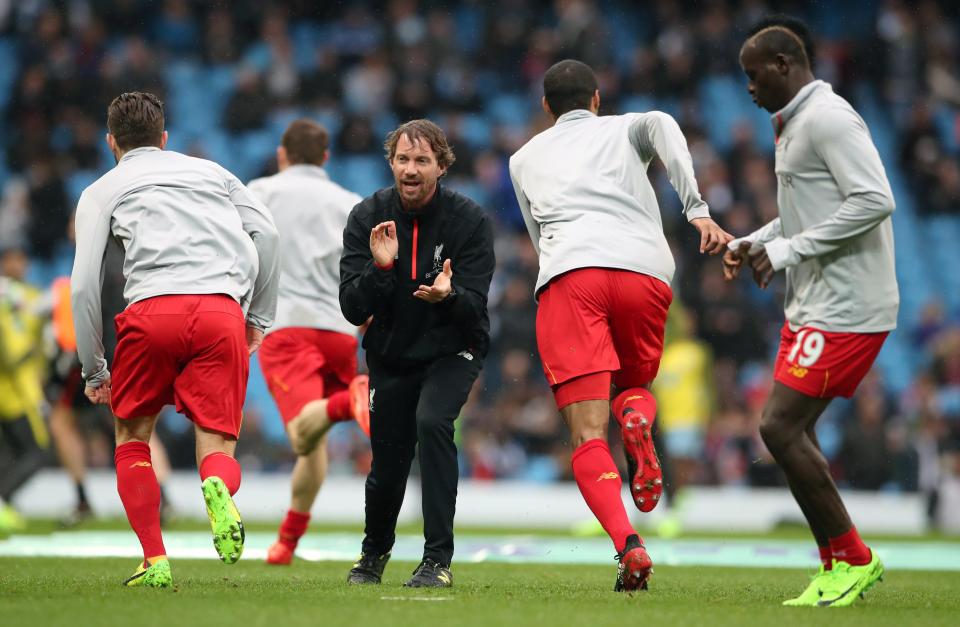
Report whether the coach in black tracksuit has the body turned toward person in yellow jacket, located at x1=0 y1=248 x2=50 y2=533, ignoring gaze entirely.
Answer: no

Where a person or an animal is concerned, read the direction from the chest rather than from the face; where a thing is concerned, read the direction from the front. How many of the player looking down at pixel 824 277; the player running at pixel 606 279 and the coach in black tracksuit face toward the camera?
1

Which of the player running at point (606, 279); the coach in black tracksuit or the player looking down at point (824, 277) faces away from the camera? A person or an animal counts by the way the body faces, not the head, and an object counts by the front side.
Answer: the player running at point (606, 279)

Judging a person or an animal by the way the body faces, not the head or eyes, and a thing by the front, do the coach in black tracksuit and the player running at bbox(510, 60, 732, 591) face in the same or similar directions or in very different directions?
very different directions

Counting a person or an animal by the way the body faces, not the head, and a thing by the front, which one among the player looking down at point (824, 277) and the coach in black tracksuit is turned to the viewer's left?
the player looking down

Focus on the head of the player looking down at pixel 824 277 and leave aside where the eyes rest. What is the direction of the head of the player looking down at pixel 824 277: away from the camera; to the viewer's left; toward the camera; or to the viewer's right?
to the viewer's left

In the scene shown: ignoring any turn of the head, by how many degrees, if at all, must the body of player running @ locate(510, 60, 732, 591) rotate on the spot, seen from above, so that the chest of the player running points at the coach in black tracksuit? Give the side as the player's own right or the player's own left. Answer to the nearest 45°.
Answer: approximately 90° to the player's own left

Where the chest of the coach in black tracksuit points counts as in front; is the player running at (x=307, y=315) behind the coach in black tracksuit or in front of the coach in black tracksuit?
behind

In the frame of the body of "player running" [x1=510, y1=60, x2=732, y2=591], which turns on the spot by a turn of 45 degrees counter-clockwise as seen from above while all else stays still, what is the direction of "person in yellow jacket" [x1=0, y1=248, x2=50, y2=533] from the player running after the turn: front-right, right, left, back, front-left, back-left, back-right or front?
front

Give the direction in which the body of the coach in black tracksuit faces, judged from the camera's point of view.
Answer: toward the camera

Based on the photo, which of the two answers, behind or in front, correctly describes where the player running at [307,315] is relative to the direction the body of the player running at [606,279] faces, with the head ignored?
in front

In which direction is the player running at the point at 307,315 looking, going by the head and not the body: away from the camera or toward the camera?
away from the camera

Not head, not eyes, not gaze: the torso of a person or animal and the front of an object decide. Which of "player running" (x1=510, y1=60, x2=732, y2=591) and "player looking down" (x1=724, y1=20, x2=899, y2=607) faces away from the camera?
"player running" (x1=510, y1=60, x2=732, y2=591)

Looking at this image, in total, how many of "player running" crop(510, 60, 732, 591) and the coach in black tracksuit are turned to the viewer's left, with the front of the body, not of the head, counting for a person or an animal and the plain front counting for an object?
0

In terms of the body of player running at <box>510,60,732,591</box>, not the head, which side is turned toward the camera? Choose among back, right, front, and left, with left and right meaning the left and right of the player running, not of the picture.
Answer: back

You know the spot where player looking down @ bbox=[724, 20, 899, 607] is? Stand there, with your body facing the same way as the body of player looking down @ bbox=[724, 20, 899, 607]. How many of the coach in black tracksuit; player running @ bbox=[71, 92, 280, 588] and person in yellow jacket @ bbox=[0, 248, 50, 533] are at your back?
0

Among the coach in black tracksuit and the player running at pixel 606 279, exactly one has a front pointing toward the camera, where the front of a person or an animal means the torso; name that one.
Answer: the coach in black tracksuit

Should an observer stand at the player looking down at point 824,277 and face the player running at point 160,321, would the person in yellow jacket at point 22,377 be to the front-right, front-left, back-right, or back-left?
front-right

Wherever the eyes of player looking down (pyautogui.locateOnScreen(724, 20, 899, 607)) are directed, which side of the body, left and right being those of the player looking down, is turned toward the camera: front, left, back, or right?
left

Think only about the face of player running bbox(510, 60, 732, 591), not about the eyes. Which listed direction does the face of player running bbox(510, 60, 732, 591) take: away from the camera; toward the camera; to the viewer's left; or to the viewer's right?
away from the camera

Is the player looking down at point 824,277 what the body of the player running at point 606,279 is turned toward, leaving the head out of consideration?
no
